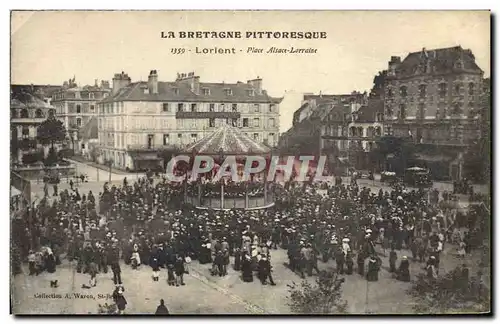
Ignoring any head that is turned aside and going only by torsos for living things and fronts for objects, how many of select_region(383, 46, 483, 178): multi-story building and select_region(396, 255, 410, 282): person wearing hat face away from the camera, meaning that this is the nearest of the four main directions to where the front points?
1

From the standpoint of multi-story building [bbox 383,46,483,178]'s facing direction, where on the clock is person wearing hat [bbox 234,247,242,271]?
The person wearing hat is roughly at 1 o'clock from the multi-story building.

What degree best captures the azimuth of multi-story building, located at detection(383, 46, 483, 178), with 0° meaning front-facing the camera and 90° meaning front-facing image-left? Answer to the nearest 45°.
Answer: approximately 45°

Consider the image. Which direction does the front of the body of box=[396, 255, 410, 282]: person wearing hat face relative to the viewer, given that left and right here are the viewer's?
facing away from the viewer

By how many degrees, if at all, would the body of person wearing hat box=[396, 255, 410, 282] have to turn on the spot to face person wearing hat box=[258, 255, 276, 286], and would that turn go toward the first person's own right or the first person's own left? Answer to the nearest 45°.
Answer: approximately 90° to the first person's own left
